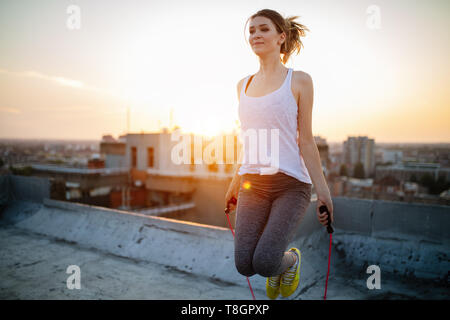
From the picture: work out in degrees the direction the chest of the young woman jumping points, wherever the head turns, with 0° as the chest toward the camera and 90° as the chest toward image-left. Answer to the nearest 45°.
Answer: approximately 45°
